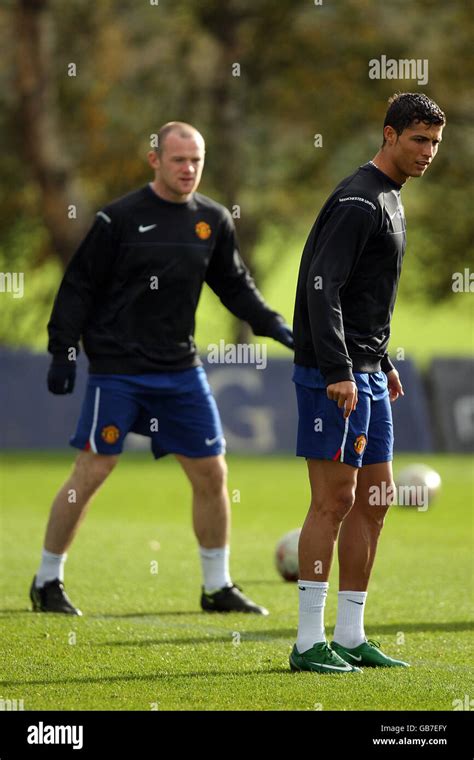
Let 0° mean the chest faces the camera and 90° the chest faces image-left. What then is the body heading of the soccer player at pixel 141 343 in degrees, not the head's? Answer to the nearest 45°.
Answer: approximately 315°

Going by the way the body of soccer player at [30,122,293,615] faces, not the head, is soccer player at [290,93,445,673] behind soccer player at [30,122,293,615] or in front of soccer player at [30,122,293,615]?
in front

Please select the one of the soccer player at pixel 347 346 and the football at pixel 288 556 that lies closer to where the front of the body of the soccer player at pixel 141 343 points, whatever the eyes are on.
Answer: the soccer player

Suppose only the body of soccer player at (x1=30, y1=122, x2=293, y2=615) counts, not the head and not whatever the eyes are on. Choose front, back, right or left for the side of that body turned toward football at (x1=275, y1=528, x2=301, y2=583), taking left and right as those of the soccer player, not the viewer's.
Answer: left
